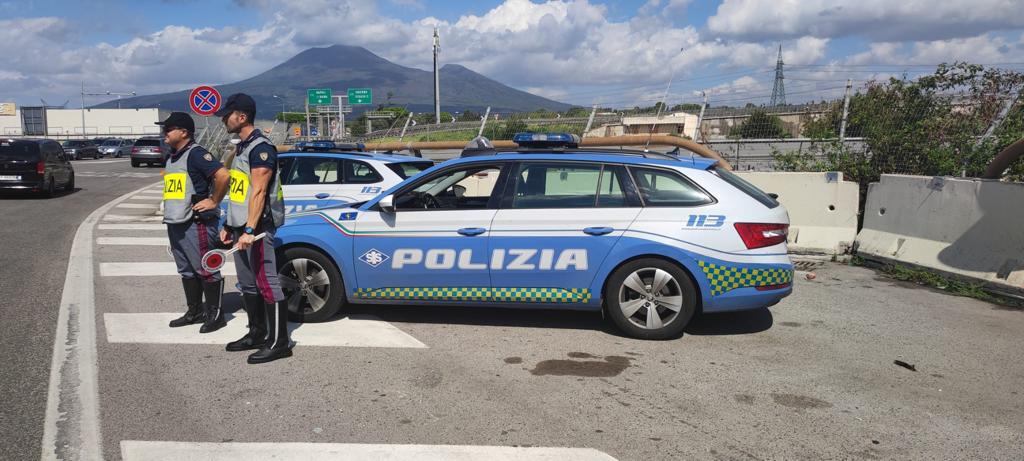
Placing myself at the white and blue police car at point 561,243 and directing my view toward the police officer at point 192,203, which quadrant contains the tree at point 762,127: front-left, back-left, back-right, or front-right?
back-right

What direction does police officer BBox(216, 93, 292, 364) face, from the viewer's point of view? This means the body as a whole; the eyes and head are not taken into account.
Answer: to the viewer's left

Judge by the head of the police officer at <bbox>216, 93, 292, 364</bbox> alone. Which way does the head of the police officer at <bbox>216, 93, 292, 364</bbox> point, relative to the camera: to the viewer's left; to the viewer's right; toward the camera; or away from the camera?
to the viewer's left

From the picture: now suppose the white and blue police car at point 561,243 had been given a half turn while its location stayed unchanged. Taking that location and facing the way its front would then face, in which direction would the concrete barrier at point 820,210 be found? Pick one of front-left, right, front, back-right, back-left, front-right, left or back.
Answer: front-left

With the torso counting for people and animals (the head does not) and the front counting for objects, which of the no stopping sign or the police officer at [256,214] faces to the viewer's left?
the police officer

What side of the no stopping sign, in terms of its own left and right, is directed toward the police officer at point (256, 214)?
front

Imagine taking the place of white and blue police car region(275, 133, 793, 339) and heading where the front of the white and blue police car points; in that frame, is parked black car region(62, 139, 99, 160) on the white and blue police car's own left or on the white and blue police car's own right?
on the white and blue police car's own right

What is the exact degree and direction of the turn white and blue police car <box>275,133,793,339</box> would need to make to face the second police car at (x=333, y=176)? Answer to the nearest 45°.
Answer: approximately 45° to its right

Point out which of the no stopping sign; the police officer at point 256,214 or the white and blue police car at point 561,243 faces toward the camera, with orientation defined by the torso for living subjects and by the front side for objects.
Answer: the no stopping sign

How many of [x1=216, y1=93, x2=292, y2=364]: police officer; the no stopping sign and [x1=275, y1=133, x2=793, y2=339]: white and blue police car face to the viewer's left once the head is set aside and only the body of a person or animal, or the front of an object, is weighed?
2

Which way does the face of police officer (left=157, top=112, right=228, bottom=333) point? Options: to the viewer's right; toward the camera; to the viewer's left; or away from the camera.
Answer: to the viewer's left

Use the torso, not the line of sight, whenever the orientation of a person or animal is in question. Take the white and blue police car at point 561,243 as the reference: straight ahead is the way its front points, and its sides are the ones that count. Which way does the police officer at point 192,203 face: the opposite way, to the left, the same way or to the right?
to the left

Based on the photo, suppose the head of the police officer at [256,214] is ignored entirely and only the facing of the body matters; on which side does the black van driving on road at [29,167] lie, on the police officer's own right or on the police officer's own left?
on the police officer's own right

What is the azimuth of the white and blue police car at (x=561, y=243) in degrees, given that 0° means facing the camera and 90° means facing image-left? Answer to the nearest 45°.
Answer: approximately 90°
